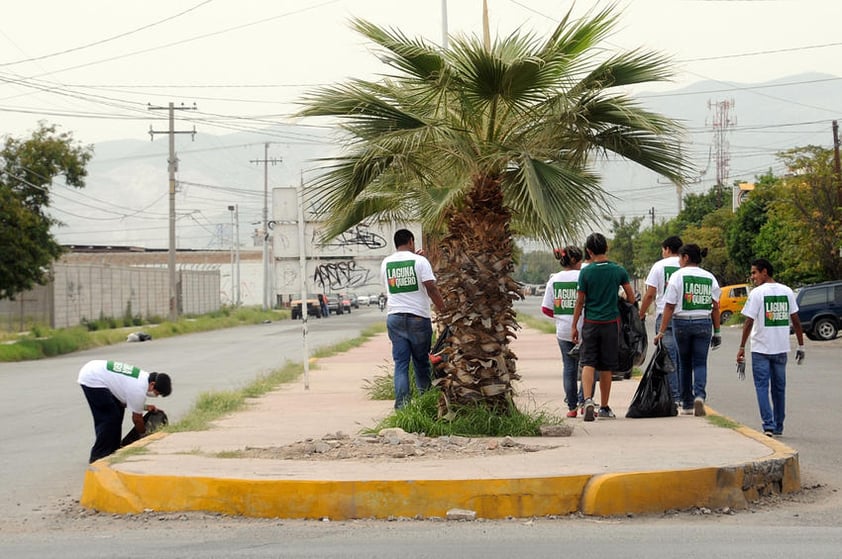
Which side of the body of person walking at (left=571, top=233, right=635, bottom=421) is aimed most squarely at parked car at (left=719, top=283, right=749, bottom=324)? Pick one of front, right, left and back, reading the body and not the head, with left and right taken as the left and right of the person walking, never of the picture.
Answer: front

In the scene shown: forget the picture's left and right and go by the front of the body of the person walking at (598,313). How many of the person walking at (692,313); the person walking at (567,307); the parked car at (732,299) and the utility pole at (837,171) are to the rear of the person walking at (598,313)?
0

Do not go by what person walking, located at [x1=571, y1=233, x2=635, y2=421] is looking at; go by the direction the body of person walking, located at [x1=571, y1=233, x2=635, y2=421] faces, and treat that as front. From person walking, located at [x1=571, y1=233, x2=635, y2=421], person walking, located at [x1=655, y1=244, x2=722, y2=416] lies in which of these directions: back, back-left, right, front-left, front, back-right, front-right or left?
front-right

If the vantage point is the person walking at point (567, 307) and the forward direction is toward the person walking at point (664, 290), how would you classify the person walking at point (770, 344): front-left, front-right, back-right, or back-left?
front-right

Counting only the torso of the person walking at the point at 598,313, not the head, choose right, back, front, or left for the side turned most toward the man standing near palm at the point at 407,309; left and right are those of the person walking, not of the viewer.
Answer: left

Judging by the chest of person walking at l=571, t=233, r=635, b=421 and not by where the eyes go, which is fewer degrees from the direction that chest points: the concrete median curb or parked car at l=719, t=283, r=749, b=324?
the parked car

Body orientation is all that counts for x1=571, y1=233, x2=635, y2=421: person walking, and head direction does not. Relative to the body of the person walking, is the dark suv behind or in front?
in front

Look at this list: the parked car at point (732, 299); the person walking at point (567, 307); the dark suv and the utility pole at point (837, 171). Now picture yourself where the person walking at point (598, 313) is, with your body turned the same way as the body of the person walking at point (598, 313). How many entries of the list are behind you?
0

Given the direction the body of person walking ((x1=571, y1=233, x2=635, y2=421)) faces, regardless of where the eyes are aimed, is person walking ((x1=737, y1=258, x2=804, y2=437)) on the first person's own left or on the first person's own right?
on the first person's own right

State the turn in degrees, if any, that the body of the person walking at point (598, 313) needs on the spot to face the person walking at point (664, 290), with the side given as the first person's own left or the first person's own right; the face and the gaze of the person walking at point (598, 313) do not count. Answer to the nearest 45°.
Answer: approximately 45° to the first person's own right

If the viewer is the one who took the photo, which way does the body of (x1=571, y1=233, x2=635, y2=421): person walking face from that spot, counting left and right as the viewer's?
facing away from the viewer

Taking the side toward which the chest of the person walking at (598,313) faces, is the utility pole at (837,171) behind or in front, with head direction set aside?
in front

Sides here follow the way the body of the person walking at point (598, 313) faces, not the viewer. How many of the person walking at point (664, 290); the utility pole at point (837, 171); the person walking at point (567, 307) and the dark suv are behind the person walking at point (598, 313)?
0
